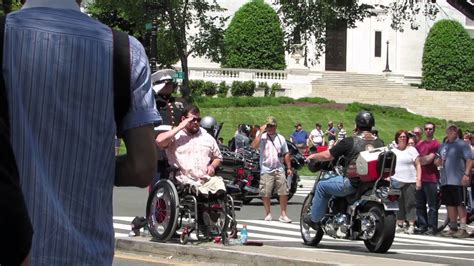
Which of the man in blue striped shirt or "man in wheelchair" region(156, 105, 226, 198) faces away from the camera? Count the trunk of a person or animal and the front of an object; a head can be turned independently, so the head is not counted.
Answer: the man in blue striped shirt

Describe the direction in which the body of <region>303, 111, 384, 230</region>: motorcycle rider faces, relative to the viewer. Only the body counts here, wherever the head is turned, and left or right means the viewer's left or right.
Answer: facing away from the viewer and to the left of the viewer

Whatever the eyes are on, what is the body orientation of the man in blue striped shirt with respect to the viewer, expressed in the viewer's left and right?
facing away from the viewer

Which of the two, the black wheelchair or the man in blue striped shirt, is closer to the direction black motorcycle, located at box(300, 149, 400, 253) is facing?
the black wheelchair

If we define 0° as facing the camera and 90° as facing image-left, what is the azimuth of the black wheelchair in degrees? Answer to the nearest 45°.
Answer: approximately 315°

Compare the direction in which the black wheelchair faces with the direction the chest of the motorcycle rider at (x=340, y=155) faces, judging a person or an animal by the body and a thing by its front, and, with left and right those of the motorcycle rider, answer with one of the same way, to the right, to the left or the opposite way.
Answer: the opposite way

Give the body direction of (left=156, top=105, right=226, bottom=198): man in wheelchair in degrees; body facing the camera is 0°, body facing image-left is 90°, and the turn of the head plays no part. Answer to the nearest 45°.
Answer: approximately 315°

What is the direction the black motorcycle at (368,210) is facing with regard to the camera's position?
facing away from the viewer and to the left of the viewer
